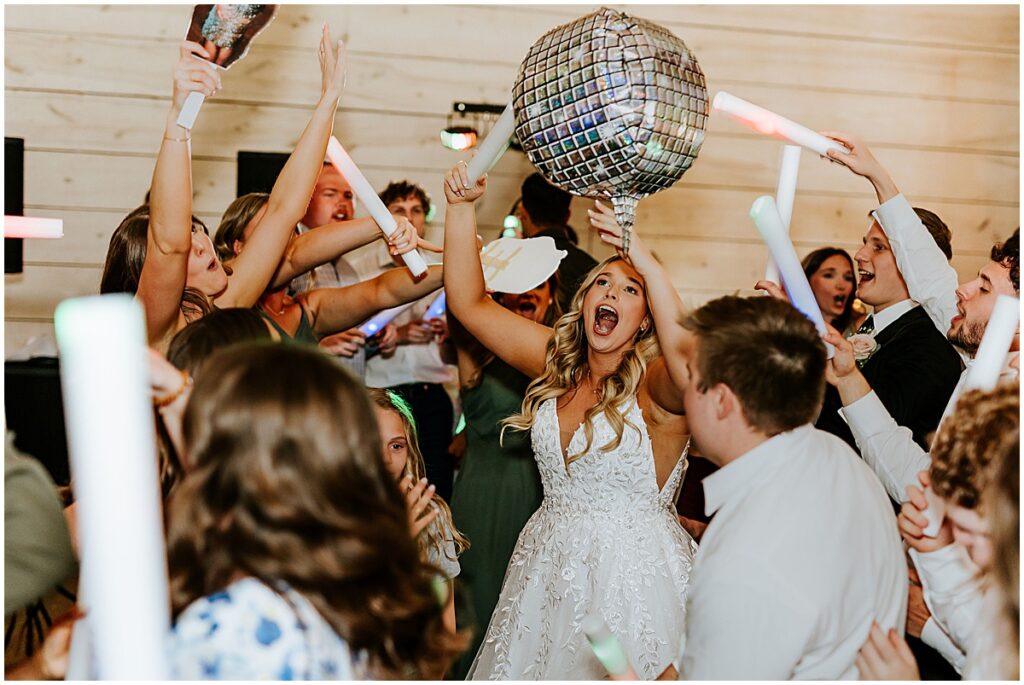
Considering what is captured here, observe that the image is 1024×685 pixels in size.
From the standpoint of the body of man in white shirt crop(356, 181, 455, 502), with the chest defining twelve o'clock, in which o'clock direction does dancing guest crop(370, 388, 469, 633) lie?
The dancing guest is roughly at 12 o'clock from the man in white shirt.

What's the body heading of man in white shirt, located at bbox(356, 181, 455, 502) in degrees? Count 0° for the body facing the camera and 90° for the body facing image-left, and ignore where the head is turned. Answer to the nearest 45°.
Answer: approximately 0°

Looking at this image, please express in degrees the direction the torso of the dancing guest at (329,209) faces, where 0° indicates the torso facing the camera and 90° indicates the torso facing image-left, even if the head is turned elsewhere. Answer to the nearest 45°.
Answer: approximately 315°

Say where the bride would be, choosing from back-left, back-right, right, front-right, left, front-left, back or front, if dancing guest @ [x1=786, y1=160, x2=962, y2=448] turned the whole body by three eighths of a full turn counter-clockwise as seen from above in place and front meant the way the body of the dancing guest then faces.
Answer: right

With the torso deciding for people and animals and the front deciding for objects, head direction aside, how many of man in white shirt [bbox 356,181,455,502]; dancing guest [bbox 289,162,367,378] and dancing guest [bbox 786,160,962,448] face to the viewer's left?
1

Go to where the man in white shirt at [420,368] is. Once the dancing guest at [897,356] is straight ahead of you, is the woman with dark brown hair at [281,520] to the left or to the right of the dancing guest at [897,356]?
right

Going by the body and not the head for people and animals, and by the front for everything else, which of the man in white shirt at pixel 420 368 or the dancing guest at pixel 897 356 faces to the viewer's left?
the dancing guest

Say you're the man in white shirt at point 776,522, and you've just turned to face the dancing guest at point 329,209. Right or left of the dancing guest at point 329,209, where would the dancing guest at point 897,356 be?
right

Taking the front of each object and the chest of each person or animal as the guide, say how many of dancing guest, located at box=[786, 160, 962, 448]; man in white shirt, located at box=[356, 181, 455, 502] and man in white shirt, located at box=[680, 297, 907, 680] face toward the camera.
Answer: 1

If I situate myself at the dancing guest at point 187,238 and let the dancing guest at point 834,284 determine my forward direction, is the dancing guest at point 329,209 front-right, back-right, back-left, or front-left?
front-left

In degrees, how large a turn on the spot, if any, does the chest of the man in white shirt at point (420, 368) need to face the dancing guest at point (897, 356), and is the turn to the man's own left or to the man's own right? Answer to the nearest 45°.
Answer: approximately 45° to the man's own left

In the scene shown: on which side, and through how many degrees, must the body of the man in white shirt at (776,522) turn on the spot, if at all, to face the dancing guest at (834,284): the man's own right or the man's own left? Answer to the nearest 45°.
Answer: approximately 45° to the man's own right

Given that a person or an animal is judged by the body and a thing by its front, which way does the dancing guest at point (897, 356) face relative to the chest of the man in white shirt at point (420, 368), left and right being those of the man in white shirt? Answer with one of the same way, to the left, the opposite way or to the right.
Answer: to the right

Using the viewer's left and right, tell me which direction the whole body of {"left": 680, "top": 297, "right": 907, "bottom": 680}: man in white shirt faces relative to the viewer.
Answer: facing away from the viewer and to the left of the viewer

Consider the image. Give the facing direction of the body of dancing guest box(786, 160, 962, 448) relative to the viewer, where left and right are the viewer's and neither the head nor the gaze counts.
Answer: facing to the left of the viewer
